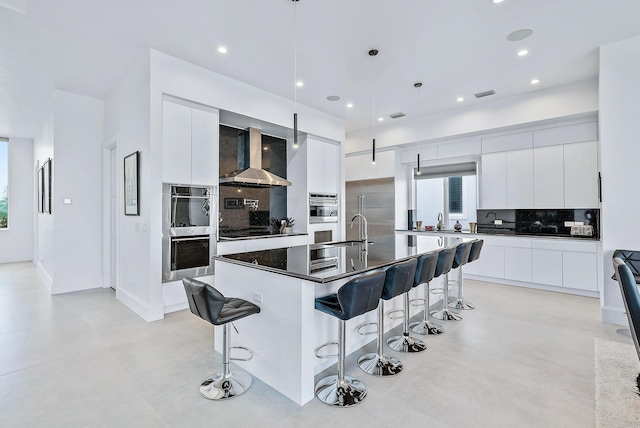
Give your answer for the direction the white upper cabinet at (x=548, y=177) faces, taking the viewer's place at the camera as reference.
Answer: facing the viewer

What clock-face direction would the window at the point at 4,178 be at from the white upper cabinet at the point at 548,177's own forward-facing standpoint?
The window is roughly at 2 o'clock from the white upper cabinet.

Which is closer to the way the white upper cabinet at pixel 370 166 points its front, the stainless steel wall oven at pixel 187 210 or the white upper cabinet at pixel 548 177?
the stainless steel wall oven

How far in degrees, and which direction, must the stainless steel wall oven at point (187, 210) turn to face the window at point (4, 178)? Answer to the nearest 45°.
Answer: approximately 180°

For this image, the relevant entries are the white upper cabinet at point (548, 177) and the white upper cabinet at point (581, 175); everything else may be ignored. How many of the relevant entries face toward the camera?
2

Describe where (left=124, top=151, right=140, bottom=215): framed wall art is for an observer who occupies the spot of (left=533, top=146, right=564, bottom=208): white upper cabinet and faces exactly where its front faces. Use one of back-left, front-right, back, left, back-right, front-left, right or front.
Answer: front-right

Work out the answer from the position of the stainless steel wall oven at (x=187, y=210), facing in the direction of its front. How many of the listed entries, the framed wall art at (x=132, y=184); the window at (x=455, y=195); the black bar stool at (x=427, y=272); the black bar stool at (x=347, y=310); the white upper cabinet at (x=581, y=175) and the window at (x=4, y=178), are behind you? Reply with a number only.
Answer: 2

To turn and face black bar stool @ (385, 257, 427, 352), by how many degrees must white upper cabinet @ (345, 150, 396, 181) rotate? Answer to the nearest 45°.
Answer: approximately 45° to its left

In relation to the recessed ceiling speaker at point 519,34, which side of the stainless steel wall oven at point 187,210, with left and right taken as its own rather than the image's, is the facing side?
front

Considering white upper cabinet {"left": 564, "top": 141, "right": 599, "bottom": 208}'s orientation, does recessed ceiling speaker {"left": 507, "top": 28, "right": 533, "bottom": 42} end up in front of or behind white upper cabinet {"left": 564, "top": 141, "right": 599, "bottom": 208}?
in front

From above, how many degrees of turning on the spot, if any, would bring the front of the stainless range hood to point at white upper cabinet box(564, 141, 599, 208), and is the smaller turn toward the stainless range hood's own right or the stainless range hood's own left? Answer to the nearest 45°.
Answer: approximately 45° to the stainless range hood's own left

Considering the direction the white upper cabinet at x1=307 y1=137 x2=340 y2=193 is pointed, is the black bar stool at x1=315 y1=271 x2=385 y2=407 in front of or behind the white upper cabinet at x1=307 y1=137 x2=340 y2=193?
in front

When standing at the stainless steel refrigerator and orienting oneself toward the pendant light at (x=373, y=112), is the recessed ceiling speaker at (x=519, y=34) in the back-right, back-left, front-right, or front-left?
front-left

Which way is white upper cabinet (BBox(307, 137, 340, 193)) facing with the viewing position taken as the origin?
facing the viewer and to the right of the viewer

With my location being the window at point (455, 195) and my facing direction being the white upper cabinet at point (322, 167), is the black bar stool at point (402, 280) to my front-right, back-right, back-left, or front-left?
front-left

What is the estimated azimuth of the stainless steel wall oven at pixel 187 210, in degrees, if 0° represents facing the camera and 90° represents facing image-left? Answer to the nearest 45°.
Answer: approximately 315°

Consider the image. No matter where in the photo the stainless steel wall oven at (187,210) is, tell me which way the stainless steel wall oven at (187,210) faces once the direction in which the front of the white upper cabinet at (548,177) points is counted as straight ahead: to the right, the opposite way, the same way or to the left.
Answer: to the left
